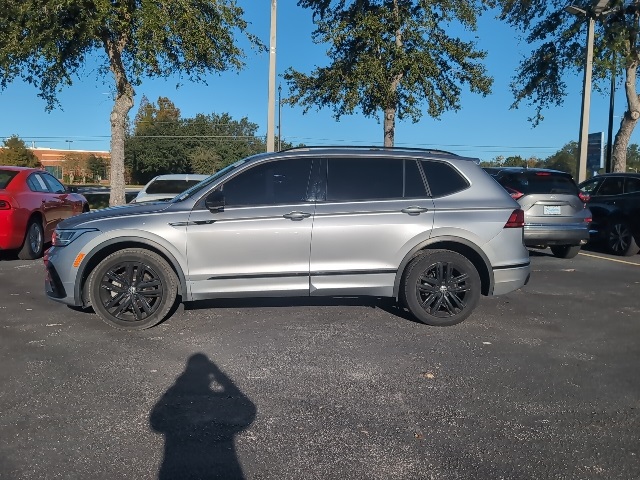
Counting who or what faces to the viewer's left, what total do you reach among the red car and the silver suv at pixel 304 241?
1

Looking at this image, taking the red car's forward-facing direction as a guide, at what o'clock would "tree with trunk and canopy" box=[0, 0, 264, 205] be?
The tree with trunk and canopy is roughly at 11 o'clock from the red car.

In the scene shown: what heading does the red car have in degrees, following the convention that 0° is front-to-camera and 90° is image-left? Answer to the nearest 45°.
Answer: approximately 225°

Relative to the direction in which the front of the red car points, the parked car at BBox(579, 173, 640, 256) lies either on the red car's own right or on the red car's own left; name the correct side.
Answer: on the red car's own right

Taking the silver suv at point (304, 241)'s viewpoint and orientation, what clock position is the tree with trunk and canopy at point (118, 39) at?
The tree with trunk and canopy is roughly at 2 o'clock from the silver suv.

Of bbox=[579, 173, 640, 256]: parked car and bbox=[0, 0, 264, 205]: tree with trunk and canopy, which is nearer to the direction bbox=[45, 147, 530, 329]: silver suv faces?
the tree with trunk and canopy

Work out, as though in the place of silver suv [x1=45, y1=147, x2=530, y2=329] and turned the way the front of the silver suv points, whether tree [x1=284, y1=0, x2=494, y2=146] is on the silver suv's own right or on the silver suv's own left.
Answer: on the silver suv's own right

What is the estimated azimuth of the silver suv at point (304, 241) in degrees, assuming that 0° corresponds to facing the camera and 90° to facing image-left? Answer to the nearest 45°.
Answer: approximately 90°

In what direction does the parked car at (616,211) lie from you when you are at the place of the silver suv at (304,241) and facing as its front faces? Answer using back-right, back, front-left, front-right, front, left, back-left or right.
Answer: back-right

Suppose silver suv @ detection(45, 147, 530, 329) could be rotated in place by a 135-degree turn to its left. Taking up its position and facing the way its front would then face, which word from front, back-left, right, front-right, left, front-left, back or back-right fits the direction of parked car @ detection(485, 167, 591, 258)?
left

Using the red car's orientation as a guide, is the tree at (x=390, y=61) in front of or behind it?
in front

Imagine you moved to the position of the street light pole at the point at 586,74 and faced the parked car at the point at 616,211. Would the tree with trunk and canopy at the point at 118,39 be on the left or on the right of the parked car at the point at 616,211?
right
